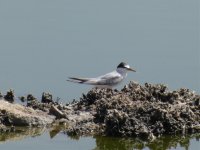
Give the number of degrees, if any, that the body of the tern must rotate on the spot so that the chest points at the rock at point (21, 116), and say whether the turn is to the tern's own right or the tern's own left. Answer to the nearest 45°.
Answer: approximately 135° to the tern's own right

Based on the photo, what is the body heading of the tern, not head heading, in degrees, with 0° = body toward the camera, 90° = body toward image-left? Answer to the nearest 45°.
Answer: approximately 270°
